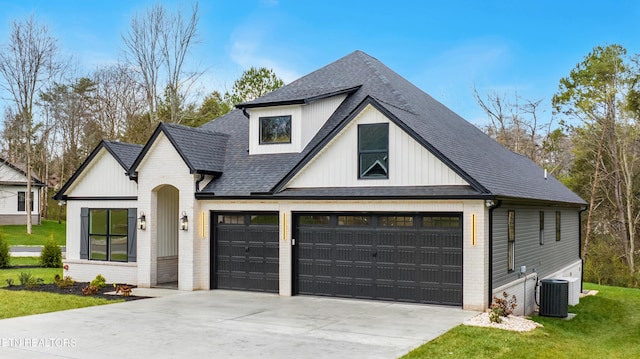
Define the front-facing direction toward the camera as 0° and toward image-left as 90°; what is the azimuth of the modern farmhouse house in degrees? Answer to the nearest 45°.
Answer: approximately 45°

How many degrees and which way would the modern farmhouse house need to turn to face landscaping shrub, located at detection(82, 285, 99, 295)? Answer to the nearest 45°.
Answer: approximately 45° to its right

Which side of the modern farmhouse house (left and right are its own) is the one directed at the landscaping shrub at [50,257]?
right

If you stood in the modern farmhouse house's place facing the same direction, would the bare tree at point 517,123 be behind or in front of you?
behind

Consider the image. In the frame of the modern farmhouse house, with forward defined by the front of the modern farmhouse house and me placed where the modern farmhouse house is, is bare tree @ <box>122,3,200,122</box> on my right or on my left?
on my right

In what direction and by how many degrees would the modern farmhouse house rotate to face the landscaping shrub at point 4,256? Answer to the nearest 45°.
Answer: approximately 90° to its right

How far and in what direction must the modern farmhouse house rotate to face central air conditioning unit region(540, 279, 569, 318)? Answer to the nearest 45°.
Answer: approximately 135° to its left
